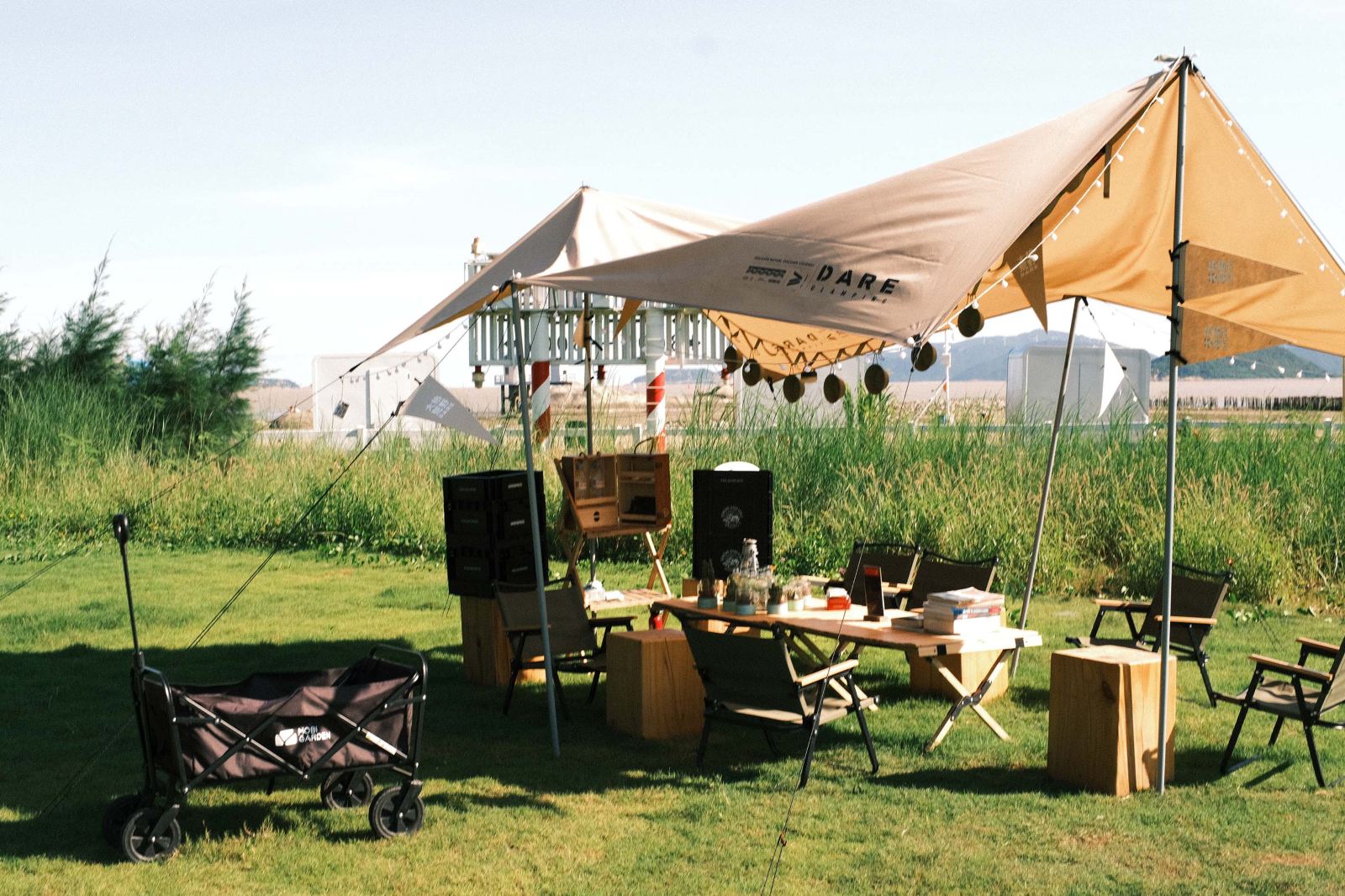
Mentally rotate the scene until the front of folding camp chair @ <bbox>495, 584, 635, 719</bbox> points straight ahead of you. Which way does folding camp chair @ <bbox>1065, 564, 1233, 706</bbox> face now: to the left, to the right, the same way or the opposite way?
the opposite way

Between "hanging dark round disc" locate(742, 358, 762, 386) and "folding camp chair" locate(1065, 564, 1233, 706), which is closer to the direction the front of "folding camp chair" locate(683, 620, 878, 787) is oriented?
the folding camp chair

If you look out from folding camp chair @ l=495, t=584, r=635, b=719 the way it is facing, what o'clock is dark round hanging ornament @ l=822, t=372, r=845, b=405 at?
The dark round hanging ornament is roughly at 1 o'clock from the folding camp chair.

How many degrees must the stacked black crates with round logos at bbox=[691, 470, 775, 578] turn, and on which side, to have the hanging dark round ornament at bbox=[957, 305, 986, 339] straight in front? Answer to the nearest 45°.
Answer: approximately 45° to its left

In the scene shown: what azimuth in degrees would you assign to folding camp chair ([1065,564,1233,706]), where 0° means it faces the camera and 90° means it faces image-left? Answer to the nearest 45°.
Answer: approximately 45°

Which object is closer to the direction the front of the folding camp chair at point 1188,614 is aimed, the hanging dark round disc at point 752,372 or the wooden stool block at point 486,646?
the wooden stool block

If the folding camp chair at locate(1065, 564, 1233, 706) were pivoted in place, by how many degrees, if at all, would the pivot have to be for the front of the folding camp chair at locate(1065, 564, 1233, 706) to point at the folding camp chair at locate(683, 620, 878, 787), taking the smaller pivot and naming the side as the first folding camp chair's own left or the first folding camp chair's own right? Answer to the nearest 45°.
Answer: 0° — it already faces it

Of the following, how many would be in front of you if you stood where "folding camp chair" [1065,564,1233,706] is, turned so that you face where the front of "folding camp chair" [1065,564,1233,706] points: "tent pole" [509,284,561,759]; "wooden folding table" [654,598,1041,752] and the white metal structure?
2
